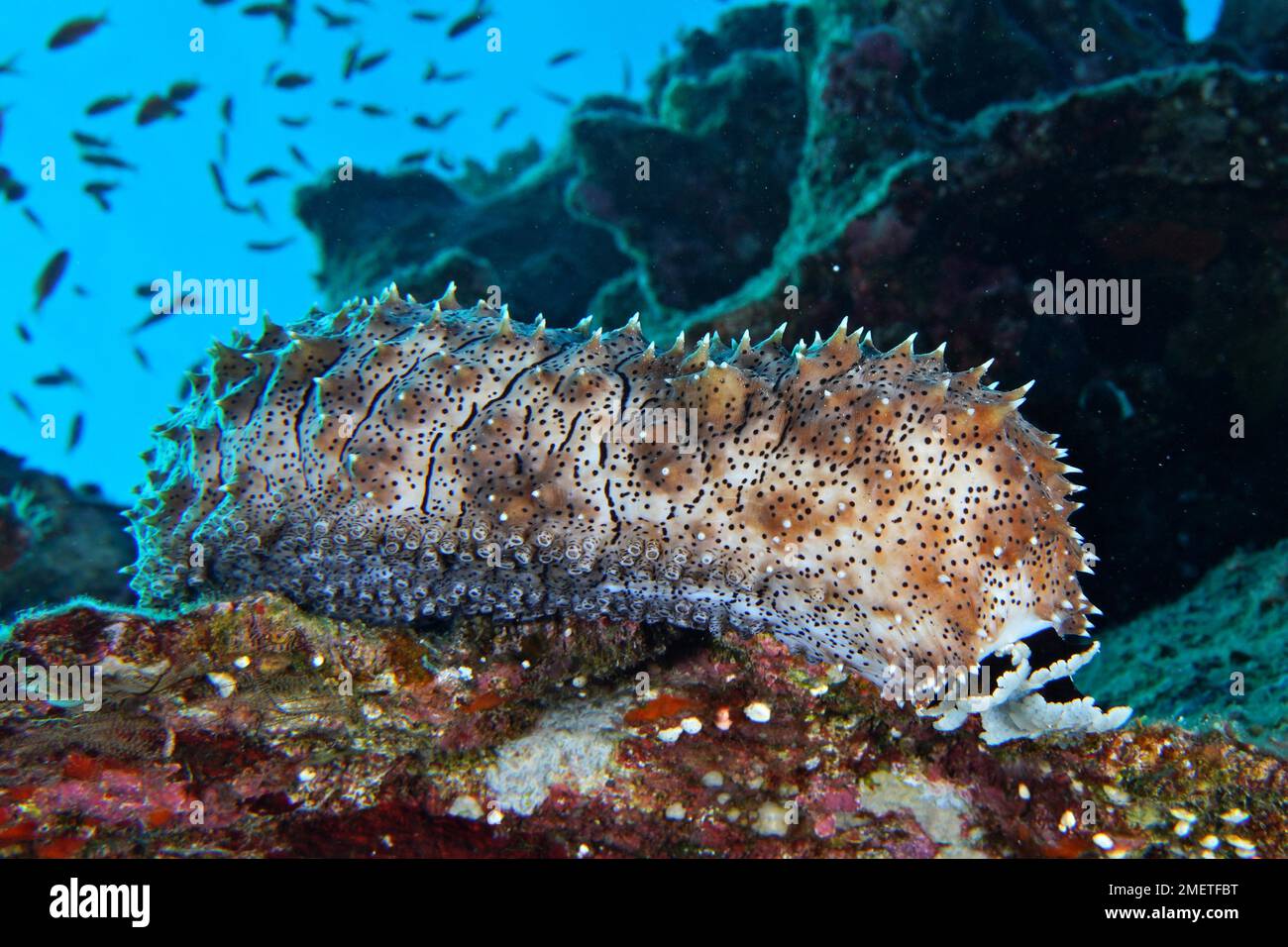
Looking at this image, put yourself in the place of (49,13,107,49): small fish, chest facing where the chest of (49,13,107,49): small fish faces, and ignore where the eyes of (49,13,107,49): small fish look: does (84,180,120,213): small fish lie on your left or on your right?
on your right

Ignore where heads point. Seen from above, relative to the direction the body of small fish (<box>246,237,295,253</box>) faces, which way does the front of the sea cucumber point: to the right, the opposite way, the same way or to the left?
the opposite way

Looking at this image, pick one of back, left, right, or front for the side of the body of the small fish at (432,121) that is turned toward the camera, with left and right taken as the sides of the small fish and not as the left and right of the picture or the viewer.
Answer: left

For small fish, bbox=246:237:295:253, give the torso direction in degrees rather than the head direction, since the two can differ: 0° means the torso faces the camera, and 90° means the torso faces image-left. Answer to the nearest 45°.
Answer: approximately 90°

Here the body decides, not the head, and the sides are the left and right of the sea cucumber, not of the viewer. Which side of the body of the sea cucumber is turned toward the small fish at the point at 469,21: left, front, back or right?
left

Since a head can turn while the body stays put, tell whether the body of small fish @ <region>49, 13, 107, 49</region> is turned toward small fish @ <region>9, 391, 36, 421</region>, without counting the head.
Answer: no

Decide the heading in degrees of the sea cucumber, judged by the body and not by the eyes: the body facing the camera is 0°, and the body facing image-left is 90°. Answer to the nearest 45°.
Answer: approximately 270°
